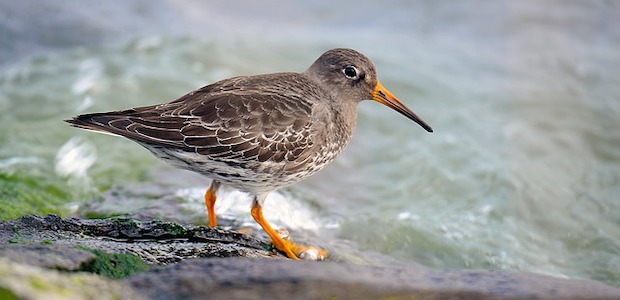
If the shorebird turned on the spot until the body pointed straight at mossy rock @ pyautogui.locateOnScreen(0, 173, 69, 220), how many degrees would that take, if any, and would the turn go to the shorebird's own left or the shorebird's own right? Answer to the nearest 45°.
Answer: approximately 135° to the shorebird's own left

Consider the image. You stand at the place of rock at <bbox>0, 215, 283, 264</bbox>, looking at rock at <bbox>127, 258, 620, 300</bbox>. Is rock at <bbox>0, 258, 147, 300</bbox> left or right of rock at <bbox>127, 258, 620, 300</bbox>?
right

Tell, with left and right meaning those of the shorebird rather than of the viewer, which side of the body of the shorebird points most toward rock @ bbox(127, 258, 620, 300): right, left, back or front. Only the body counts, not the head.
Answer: right

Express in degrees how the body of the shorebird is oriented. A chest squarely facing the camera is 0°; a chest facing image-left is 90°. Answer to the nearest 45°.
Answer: approximately 270°

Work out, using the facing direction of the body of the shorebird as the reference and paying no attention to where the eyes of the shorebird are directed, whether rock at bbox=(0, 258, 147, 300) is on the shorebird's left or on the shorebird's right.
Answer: on the shorebird's right
